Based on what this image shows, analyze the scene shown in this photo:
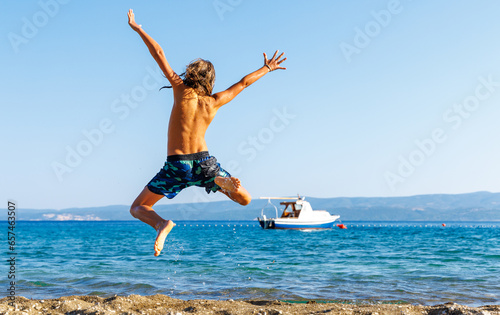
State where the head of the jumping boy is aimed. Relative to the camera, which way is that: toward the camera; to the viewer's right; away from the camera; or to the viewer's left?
away from the camera

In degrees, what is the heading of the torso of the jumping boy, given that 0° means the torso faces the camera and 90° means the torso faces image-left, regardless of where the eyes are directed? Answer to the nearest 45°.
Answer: approximately 180°
